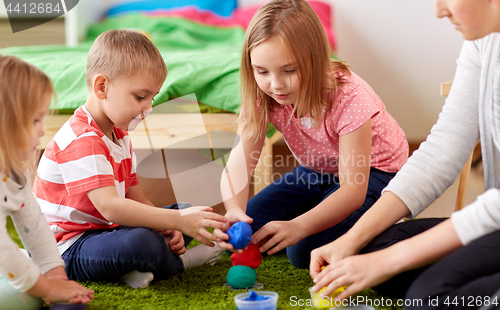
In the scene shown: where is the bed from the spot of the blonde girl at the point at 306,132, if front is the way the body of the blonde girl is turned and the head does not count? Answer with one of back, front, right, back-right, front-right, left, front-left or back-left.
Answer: right

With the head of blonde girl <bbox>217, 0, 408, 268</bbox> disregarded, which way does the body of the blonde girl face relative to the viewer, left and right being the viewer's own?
facing the viewer and to the left of the viewer

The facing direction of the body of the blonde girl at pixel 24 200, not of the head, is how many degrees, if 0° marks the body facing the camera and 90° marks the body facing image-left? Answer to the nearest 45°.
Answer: approximately 270°

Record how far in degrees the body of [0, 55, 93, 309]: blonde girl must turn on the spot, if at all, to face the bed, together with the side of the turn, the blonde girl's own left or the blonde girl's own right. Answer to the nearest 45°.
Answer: approximately 45° to the blonde girl's own left

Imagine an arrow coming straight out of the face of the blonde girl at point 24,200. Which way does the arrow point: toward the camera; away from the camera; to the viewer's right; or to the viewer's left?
to the viewer's right

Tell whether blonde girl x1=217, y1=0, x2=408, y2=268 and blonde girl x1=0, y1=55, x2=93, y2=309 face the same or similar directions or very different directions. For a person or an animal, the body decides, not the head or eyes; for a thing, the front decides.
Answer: very different directions

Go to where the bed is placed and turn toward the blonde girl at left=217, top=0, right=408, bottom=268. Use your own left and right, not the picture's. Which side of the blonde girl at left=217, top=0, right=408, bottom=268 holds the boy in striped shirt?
right
